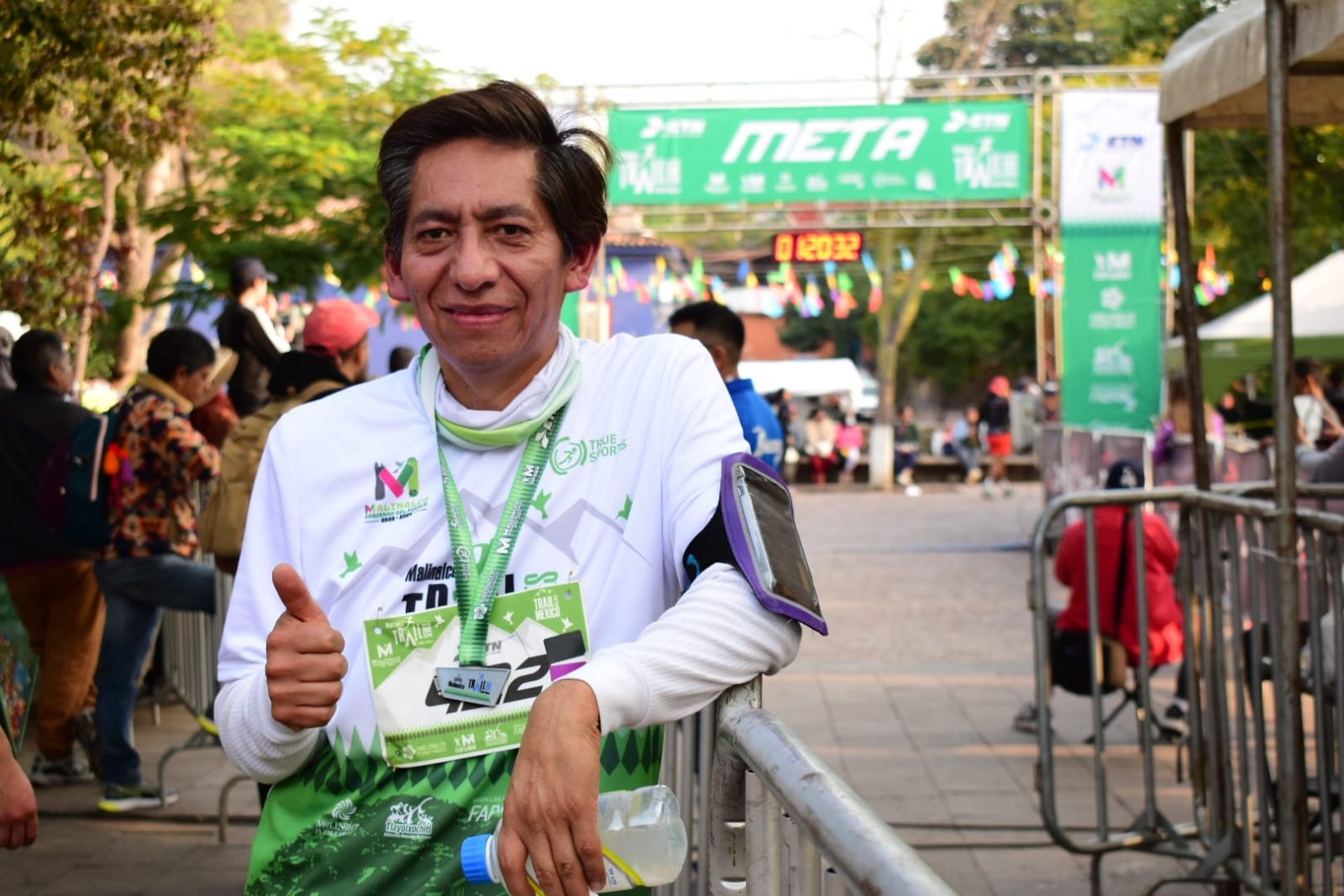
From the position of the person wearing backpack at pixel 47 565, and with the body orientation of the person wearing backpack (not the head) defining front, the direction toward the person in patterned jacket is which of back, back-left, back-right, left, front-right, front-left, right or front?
right

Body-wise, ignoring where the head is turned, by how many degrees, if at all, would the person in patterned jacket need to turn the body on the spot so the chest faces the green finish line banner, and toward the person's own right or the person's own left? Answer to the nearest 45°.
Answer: approximately 45° to the person's own left

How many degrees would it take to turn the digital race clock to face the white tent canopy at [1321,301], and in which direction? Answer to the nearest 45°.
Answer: approximately 45° to its left

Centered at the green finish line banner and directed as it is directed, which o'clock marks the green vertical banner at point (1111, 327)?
The green vertical banner is roughly at 10 o'clock from the green finish line banner.

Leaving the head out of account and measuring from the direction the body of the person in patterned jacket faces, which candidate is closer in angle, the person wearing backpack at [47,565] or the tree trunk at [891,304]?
the tree trunk

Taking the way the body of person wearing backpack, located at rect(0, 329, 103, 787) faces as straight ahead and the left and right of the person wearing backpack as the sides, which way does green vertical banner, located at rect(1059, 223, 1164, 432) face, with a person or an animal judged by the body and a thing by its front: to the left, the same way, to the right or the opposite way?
the opposite way

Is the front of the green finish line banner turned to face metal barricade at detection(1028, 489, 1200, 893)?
yes

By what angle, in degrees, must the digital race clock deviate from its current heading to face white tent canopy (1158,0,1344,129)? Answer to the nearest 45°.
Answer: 0° — it already faces it

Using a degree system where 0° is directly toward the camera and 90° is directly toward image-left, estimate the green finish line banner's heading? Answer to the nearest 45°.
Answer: approximately 0°

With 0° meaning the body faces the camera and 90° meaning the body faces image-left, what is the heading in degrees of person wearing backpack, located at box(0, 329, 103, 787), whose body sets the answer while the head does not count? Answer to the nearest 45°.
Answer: approximately 225°

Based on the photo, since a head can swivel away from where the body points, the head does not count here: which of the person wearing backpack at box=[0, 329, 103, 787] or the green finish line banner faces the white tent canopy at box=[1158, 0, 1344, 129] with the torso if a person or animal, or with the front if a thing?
the green finish line banner
